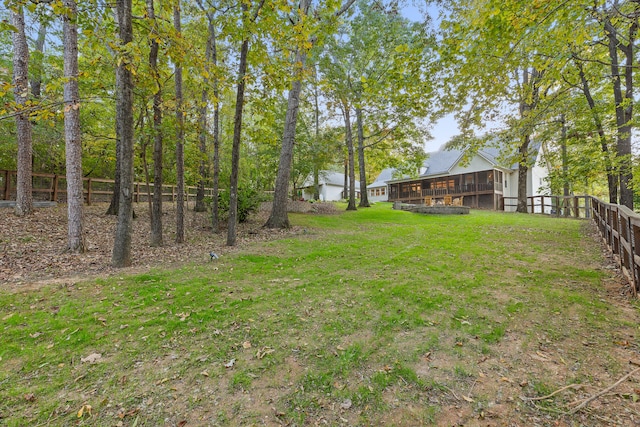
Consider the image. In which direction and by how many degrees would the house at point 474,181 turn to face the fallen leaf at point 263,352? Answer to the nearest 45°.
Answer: approximately 45° to its left

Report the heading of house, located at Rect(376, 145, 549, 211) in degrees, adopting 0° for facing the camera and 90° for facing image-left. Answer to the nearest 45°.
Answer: approximately 45°

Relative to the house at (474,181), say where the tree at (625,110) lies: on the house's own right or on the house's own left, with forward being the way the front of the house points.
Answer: on the house's own left

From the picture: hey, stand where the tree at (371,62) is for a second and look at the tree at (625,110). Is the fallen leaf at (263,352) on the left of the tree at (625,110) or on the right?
right
